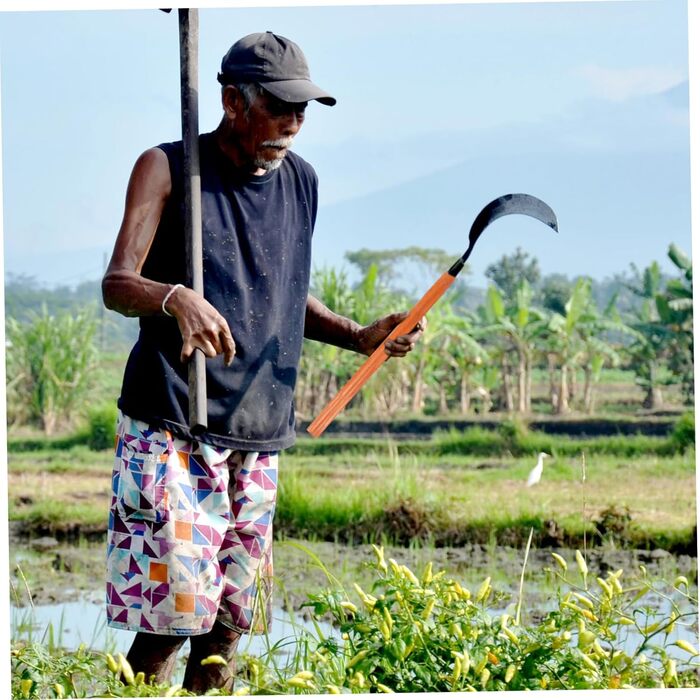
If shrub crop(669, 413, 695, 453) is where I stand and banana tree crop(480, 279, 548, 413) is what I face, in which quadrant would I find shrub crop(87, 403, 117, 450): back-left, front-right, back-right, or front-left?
front-left

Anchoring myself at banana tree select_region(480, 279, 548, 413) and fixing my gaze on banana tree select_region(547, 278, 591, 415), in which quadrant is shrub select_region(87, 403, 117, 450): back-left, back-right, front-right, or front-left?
back-right

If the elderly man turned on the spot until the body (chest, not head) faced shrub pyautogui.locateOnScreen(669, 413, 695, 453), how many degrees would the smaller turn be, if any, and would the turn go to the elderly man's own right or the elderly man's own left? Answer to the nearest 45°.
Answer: approximately 90° to the elderly man's own left

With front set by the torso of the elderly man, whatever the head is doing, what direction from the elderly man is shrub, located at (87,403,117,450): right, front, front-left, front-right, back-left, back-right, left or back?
back-left

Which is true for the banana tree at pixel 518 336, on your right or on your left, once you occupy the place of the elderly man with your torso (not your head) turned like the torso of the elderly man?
on your left

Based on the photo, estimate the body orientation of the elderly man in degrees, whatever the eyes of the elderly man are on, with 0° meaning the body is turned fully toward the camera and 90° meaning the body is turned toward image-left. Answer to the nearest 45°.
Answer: approximately 315°

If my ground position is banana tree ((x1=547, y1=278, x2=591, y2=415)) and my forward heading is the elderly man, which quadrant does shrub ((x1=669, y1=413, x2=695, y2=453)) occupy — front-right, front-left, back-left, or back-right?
front-left

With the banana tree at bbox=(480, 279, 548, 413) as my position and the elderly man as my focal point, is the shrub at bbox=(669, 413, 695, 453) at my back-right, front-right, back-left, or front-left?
front-left

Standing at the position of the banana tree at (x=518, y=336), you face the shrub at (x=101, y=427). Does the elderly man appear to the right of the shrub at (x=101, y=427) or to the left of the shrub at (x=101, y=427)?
left
